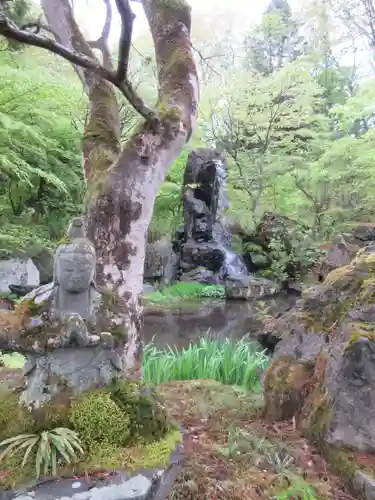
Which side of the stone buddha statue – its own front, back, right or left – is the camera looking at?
front

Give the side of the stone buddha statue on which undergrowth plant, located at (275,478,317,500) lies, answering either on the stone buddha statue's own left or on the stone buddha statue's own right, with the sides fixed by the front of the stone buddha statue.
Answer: on the stone buddha statue's own left

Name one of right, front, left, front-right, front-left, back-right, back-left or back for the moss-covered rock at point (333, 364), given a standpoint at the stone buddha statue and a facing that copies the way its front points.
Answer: left

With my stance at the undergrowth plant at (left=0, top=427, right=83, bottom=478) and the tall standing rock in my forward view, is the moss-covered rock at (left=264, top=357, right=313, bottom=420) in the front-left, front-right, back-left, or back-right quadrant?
front-right

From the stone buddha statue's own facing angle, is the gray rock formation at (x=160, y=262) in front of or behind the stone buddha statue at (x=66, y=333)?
behind

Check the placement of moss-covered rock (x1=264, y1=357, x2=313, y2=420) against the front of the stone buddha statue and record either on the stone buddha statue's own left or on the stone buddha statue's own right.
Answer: on the stone buddha statue's own left

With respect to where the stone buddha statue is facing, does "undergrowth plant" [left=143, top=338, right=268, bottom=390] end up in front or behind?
behind
